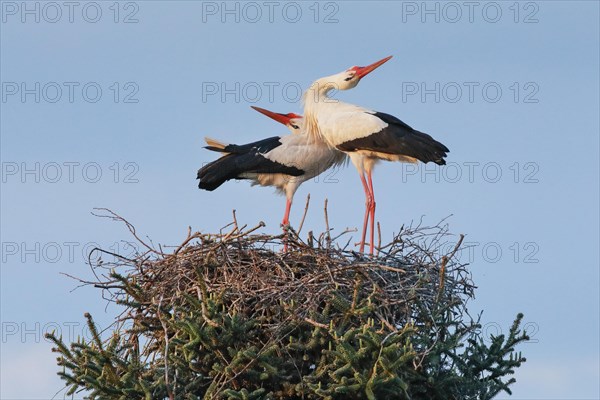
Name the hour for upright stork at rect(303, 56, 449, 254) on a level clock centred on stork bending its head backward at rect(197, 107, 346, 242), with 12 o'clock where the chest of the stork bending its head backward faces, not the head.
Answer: The upright stork is roughly at 1 o'clock from the stork bending its head backward.

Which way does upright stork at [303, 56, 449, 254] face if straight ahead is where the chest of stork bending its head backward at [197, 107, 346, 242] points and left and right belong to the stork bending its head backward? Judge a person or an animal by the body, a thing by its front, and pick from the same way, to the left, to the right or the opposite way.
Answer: the opposite way

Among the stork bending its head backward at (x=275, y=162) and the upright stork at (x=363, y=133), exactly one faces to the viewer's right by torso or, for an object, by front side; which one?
the stork bending its head backward

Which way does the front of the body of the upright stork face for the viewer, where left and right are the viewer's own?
facing to the left of the viewer

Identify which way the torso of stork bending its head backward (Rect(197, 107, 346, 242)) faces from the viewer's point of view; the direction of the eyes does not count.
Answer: to the viewer's right

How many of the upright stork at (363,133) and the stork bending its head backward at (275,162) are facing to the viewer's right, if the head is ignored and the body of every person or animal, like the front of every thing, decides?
1
